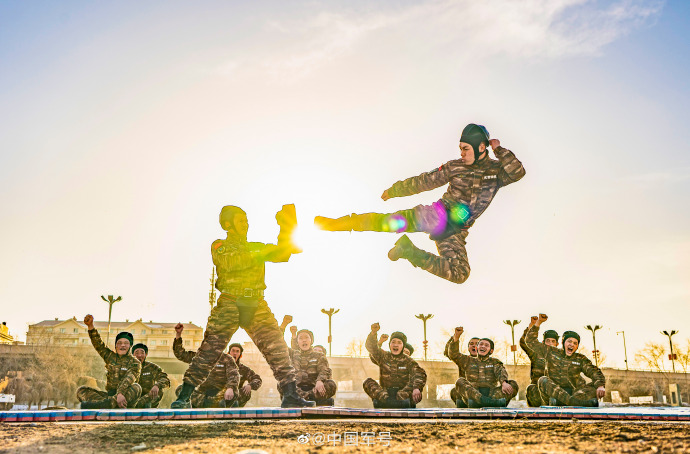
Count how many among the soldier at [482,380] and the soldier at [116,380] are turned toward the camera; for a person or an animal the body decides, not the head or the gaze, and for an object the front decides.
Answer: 2

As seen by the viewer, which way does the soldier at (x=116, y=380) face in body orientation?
toward the camera

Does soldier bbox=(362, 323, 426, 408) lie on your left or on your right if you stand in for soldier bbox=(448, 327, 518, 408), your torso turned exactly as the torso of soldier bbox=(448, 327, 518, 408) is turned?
on your right

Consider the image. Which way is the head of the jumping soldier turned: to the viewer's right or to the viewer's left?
to the viewer's left

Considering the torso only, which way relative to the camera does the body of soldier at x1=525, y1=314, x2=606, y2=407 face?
toward the camera

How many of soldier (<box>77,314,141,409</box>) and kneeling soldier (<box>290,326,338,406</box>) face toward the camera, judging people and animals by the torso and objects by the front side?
2

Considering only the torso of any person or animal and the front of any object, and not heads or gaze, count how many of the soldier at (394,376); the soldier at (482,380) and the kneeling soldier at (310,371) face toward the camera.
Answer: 3

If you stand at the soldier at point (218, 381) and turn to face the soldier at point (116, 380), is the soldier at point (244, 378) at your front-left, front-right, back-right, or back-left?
back-right

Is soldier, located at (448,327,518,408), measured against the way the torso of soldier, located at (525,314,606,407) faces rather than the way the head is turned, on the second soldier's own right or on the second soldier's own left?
on the second soldier's own right

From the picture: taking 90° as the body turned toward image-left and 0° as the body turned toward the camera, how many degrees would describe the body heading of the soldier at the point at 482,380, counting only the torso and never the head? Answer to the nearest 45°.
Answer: approximately 0°

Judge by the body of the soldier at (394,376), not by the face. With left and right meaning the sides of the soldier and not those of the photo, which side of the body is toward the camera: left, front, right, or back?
front
